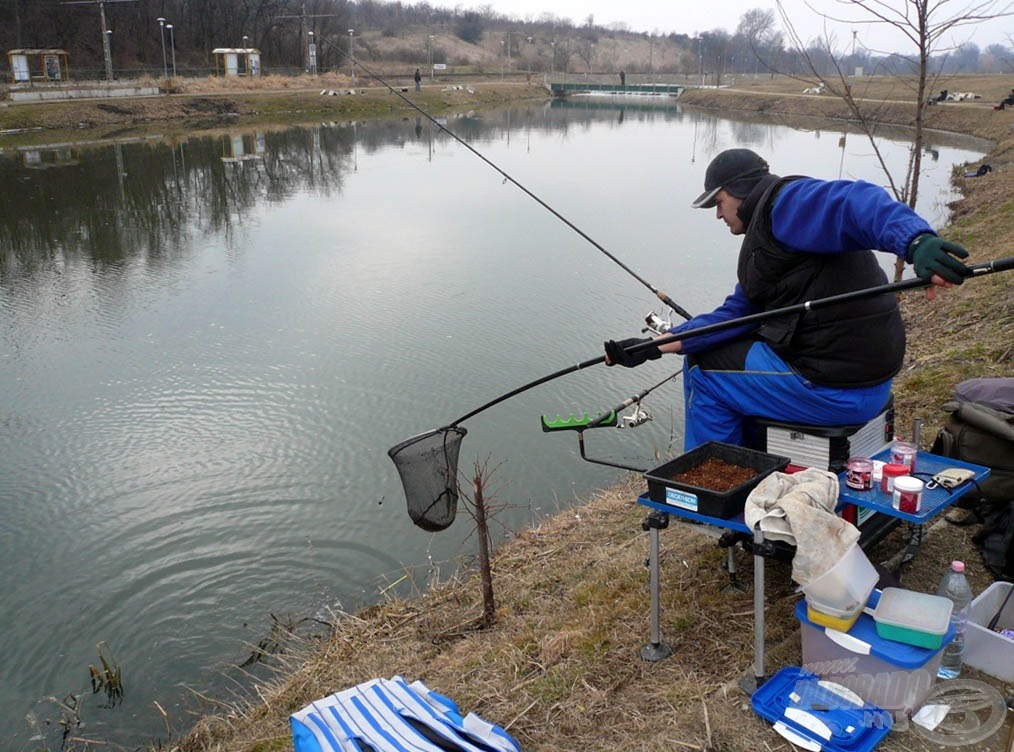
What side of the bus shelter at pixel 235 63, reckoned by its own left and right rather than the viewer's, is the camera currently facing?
front

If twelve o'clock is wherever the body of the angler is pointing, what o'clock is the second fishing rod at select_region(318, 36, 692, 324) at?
The second fishing rod is roughly at 2 o'clock from the angler.

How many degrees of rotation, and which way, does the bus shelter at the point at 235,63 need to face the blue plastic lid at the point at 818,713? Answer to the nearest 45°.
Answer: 0° — it already faces it

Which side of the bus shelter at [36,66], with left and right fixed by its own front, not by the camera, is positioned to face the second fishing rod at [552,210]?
front

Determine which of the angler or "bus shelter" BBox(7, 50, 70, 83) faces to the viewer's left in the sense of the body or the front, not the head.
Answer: the angler

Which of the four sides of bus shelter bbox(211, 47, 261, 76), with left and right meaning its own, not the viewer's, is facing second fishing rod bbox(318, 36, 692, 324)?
front

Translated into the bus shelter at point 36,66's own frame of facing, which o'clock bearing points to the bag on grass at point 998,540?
The bag on grass is roughly at 12 o'clock from the bus shelter.

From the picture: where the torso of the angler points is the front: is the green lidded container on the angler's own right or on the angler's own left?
on the angler's own left

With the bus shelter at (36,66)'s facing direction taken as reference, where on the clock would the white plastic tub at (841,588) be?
The white plastic tub is roughly at 12 o'clock from the bus shelter.

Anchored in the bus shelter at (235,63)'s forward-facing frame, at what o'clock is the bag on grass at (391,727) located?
The bag on grass is roughly at 12 o'clock from the bus shelter.

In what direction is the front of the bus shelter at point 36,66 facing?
toward the camera

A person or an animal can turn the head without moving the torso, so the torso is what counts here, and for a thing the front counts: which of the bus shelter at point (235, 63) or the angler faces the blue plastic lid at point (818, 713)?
the bus shelter

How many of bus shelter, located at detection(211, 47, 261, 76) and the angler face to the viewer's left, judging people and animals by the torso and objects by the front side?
1

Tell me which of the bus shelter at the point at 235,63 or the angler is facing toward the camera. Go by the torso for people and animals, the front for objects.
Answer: the bus shelter

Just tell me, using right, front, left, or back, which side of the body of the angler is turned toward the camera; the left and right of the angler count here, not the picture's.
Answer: left
